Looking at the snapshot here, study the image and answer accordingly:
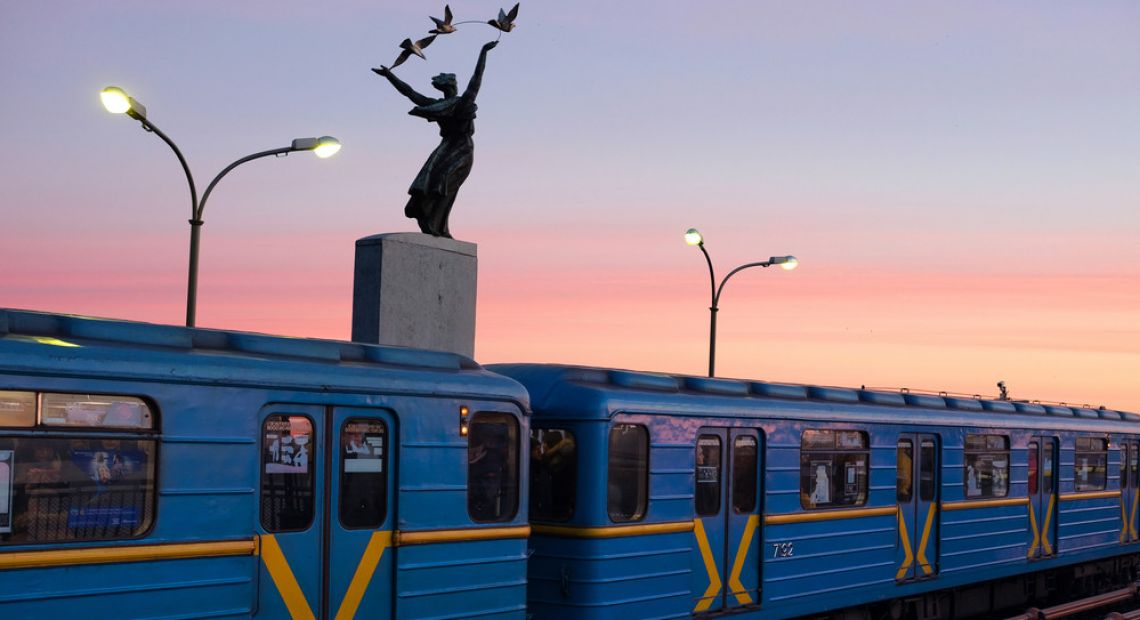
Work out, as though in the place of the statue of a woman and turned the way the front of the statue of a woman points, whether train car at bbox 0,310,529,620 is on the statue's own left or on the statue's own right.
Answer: on the statue's own right

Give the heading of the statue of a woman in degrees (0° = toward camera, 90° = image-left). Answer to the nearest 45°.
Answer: approximately 315°

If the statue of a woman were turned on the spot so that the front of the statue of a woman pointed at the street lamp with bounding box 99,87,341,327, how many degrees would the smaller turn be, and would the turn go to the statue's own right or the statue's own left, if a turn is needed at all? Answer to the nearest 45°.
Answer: approximately 135° to the statue's own right
